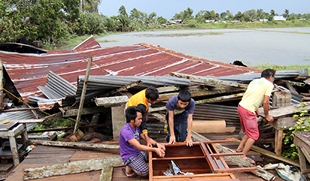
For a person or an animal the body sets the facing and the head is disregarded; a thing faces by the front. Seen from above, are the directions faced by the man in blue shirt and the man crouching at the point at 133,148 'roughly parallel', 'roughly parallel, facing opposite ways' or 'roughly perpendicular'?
roughly perpendicular

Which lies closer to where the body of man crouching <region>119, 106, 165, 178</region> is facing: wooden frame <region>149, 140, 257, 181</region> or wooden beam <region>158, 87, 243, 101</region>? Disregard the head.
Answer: the wooden frame

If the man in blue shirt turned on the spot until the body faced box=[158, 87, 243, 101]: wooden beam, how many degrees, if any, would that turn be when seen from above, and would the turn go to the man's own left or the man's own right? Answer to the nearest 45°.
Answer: approximately 180°

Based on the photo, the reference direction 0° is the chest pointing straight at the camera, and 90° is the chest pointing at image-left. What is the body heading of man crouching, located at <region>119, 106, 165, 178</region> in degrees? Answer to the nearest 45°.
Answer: approximately 270°

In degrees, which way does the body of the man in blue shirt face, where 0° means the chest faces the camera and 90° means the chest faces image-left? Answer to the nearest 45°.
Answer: approximately 0°

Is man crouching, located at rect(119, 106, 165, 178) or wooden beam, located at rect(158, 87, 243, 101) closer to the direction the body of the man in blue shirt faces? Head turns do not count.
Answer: the man crouching

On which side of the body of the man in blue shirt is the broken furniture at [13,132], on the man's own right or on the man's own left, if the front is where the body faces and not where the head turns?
on the man's own right

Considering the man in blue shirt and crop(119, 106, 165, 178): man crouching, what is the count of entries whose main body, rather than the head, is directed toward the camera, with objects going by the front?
1

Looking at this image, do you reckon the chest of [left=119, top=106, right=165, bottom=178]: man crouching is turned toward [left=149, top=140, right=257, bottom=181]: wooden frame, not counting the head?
yes
